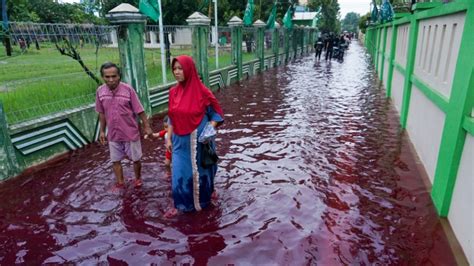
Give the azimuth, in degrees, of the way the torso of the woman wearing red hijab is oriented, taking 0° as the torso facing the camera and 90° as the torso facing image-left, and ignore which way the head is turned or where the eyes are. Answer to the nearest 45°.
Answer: approximately 45°

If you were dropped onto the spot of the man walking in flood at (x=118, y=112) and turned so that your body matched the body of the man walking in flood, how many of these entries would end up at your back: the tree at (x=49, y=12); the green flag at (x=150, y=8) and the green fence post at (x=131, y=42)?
3

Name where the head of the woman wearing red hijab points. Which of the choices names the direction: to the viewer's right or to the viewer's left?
to the viewer's left

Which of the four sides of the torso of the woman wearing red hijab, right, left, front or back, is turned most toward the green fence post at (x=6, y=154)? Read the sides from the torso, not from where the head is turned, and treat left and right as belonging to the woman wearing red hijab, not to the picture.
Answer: right

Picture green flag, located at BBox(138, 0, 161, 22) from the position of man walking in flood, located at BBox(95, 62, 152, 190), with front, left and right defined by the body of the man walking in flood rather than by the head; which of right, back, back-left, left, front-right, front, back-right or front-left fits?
back

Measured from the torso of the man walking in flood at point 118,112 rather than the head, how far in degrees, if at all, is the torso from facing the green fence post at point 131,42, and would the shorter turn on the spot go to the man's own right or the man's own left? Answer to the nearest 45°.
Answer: approximately 180°

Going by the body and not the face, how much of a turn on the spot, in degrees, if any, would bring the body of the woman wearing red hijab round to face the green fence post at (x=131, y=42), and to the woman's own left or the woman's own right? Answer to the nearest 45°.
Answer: approximately 135° to the woman's own right

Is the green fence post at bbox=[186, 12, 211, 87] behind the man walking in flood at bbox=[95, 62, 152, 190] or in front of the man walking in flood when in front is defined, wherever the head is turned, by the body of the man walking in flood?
behind
